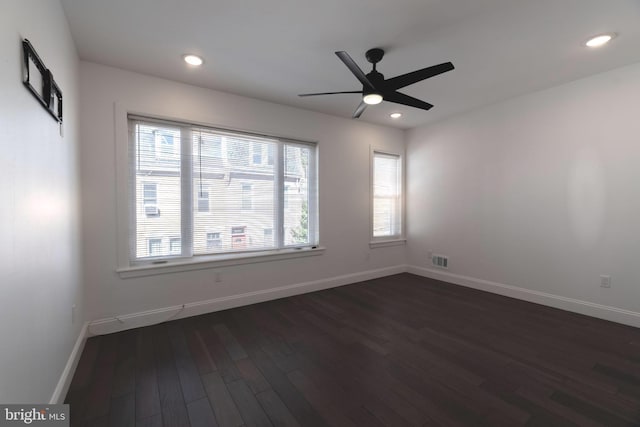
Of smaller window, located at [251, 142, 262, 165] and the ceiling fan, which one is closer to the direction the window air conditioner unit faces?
the ceiling fan

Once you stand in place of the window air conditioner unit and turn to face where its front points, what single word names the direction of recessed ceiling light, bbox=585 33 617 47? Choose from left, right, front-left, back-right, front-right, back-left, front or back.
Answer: front-left

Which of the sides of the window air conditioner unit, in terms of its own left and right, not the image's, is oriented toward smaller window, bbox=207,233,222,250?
left

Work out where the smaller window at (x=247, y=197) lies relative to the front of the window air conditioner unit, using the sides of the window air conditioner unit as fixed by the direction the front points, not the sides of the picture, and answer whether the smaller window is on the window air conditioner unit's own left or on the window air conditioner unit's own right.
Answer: on the window air conditioner unit's own left

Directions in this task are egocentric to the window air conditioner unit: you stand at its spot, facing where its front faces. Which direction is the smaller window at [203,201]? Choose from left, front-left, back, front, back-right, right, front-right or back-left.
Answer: left

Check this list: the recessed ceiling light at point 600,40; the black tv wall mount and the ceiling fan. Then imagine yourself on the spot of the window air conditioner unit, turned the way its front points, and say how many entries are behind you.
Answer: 0

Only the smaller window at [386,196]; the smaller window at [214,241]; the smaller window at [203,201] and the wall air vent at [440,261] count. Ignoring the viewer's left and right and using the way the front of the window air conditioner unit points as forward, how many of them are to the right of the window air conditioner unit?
0

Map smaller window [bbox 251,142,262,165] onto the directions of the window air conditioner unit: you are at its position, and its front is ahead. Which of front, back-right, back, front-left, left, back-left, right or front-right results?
left

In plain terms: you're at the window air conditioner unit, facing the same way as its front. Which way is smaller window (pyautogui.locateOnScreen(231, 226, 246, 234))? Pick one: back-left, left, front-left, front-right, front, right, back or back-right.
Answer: left

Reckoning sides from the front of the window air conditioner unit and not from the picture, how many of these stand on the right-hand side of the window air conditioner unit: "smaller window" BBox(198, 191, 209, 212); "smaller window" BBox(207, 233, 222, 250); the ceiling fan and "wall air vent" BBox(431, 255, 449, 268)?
0

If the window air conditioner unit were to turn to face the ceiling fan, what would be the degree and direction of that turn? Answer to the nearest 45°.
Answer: approximately 45° to its left
